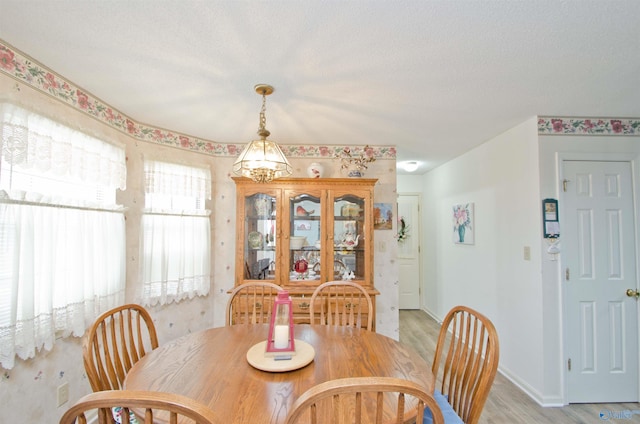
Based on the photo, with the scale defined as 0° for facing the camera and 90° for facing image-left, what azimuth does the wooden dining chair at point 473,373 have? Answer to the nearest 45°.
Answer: approximately 45°

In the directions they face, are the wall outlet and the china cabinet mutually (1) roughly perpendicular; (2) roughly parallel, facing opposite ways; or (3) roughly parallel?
roughly perpendicular

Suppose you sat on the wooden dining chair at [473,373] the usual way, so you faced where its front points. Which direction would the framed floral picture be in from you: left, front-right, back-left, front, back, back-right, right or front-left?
back-right

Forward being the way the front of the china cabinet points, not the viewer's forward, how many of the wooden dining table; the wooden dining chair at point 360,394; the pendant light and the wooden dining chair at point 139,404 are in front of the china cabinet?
4

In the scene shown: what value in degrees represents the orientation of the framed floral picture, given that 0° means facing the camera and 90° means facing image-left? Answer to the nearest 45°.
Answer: approximately 45°

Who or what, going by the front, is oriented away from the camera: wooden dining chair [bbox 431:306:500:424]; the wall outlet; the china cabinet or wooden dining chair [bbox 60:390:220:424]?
wooden dining chair [bbox 60:390:220:424]

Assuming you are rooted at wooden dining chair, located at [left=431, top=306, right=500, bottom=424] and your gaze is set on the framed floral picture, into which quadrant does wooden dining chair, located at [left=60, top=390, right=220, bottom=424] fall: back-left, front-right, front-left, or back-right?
back-left

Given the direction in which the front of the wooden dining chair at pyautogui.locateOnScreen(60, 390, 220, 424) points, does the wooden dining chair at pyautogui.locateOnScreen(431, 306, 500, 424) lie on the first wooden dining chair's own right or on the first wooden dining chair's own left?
on the first wooden dining chair's own right

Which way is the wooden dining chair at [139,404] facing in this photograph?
away from the camera

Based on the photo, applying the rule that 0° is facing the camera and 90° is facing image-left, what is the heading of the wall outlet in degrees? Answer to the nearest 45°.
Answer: approximately 315°

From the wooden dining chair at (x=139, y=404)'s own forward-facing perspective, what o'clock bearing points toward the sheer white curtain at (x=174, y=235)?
The sheer white curtain is roughly at 12 o'clock from the wooden dining chair.
